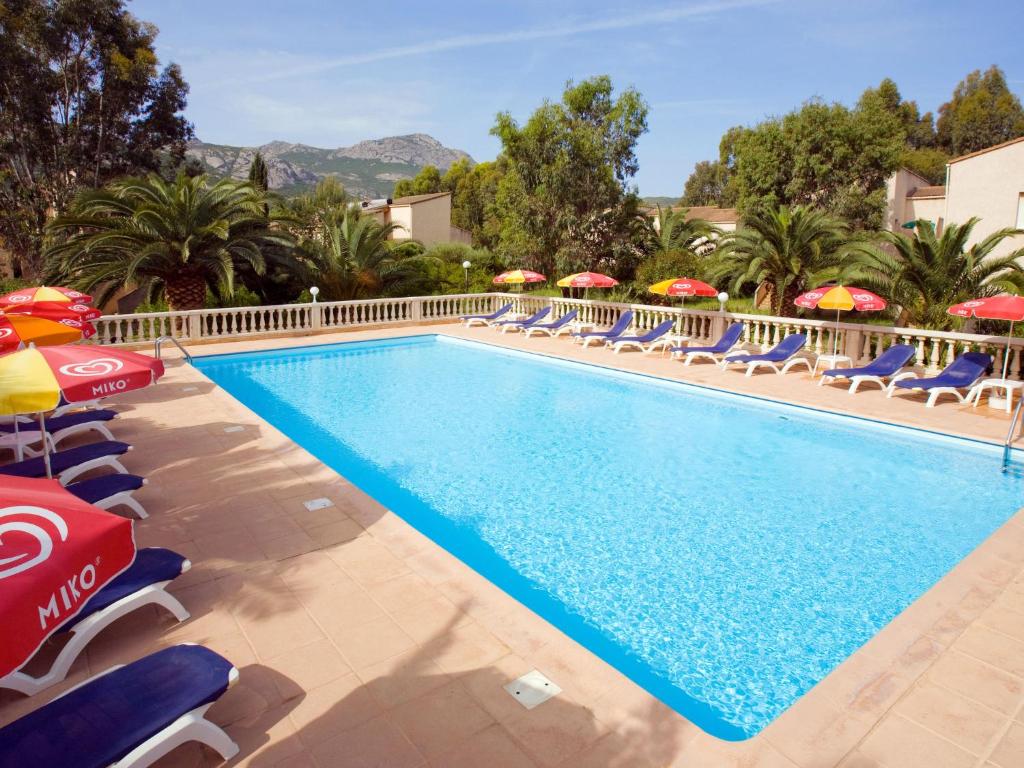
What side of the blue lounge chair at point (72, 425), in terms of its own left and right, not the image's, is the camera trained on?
right

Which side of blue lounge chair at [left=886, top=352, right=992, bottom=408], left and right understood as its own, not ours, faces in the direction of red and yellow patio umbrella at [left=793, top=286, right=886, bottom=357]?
right

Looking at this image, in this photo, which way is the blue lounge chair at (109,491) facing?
to the viewer's right

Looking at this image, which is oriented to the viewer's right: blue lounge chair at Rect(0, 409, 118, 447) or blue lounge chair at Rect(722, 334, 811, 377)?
blue lounge chair at Rect(0, 409, 118, 447)

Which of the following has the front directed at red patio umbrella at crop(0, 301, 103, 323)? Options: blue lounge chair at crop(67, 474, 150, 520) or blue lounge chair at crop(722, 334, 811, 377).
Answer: blue lounge chair at crop(722, 334, 811, 377)

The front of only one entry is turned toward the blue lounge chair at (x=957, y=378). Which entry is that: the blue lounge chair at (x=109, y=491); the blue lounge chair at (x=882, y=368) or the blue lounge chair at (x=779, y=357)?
the blue lounge chair at (x=109, y=491)

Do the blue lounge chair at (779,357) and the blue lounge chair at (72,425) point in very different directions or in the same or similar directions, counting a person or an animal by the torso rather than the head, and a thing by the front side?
very different directions

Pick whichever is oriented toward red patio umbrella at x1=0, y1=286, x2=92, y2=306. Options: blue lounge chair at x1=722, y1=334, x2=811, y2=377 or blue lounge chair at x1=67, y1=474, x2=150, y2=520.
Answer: blue lounge chair at x1=722, y1=334, x2=811, y2=377

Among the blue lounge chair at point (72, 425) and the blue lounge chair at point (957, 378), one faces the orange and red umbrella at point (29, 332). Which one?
the blue lounge chair at point (957, 378)
